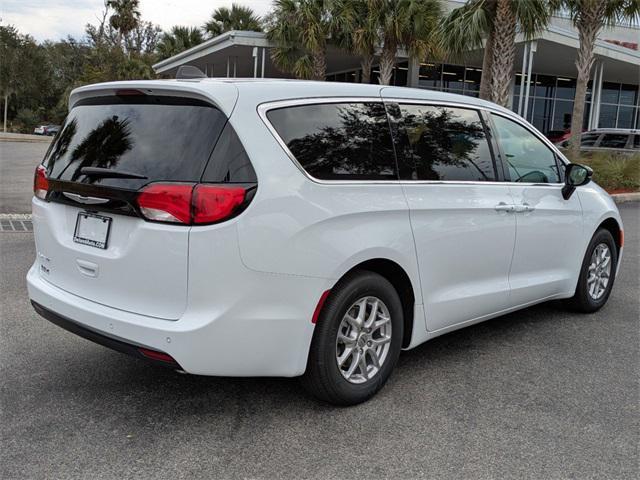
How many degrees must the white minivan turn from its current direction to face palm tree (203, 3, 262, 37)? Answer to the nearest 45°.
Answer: approximately 45° to its left

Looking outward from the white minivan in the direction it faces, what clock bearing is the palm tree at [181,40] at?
The palm tree is roughly at 10 o'clock from the white minivan.

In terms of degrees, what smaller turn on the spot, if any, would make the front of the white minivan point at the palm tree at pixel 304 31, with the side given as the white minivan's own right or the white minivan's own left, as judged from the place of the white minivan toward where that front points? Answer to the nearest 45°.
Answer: approximately 45° to the white minivan's own left

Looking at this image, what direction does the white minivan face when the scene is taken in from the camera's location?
facing away from the viewer and to the right of the viewer

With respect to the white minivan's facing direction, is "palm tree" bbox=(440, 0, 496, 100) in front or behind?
in front

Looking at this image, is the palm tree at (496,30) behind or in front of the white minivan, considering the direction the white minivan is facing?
in front

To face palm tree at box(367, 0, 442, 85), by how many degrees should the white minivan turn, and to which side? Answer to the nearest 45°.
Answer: approximately 45° to its left
